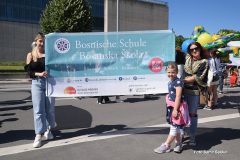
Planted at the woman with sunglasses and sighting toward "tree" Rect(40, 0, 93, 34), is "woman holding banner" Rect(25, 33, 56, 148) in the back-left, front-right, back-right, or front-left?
front-left

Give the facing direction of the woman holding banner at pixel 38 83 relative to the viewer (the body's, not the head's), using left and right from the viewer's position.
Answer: facing the viewer and to the right of the viewer

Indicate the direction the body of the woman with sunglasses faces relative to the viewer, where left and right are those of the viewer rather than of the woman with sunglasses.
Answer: facing the viewer and to the left of the viewer

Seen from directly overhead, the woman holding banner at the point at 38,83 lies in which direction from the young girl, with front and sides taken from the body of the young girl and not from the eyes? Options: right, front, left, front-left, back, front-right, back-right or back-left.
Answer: front-right

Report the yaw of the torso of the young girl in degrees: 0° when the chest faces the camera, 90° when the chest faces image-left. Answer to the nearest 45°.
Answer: approximately 45°

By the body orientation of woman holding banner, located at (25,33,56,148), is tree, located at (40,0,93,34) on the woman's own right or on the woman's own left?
on the woman's own left

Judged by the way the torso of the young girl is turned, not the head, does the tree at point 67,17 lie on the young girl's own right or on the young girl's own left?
on the young girl's own right

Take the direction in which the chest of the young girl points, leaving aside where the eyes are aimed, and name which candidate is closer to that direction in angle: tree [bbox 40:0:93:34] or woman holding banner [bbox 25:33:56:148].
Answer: the woman holding banner
